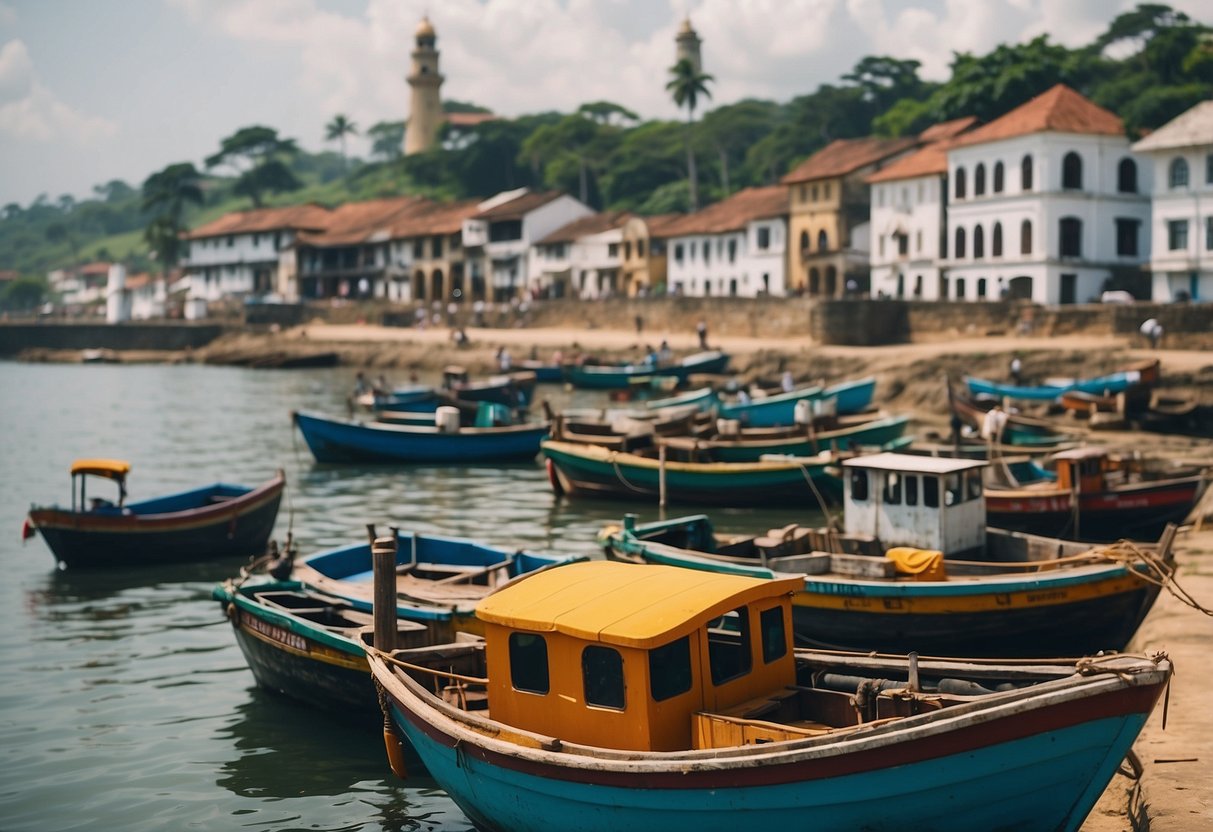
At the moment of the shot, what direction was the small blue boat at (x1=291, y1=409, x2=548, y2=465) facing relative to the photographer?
facing to the left of the viewer

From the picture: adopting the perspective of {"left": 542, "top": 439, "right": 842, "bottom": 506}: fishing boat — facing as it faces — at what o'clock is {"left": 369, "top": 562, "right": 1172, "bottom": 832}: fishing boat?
{"left": 369, "top": 562, "right": 1172, "bottom": 832}: fishing boat is roughly at 9 o'clock from {"left": 542, "top": 439, "right": 842, "bottom": 506}: fishing boat.

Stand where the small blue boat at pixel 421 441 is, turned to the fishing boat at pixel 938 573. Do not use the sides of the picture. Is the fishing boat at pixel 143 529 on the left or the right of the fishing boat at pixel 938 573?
right

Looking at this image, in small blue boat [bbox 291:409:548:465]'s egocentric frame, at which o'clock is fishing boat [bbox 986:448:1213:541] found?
The fishing boat is roughly at 8 o'clock from the small blue boat.

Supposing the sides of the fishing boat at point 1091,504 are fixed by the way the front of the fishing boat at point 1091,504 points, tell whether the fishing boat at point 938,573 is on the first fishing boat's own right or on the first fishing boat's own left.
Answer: on the first fishing boat's own right

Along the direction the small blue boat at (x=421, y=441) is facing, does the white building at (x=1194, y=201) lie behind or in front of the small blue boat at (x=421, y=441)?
behind

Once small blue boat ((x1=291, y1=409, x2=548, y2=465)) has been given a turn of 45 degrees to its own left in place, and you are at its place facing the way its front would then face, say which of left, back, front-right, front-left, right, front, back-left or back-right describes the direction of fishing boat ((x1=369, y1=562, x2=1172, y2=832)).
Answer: front-left
